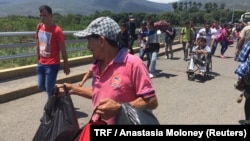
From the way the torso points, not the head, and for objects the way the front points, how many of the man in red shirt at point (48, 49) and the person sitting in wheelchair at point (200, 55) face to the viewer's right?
0

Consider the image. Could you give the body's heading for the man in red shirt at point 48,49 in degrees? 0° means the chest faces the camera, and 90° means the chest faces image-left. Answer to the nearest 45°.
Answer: approximately 45°

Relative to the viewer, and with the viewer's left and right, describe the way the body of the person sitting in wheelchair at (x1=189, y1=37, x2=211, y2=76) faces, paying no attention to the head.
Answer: facing the viewer

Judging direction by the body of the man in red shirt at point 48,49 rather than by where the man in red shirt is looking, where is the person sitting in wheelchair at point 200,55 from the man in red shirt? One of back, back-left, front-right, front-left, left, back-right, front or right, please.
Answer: back
